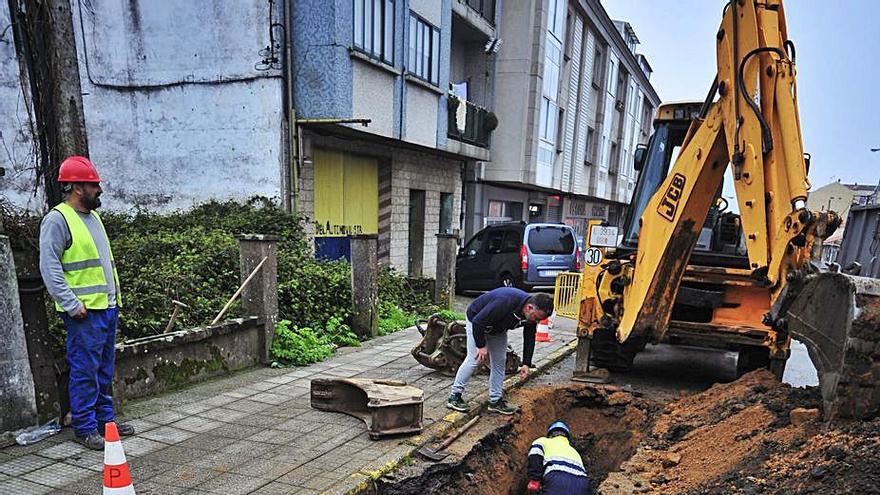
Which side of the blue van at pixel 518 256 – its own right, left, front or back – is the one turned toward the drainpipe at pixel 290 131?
left

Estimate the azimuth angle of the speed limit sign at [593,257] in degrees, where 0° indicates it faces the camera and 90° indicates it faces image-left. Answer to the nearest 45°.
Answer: approximately 0°

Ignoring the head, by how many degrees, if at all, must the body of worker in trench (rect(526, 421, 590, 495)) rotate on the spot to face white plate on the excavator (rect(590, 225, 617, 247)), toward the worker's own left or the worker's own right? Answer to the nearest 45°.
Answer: approximately 45° to the worker's own right

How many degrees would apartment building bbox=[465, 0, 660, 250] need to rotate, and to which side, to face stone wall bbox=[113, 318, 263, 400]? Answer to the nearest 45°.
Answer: approximately 45° to its right

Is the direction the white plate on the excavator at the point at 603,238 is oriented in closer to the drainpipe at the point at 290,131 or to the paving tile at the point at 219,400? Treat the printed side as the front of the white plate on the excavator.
the paving tile

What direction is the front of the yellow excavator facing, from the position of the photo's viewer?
facing away from the viewer

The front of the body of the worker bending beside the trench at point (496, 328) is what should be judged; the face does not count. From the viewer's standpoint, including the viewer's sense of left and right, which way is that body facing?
facing to the right of the viewer

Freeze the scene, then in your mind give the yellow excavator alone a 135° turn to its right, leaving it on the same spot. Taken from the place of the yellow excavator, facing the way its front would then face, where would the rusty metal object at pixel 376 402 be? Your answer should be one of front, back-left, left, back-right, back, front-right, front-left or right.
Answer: right

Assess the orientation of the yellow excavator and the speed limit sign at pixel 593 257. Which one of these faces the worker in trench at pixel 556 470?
the speed limit sign

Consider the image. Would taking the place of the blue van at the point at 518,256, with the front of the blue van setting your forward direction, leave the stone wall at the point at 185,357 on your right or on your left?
on your left

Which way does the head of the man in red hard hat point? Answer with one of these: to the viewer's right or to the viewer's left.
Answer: to the viewer's right
